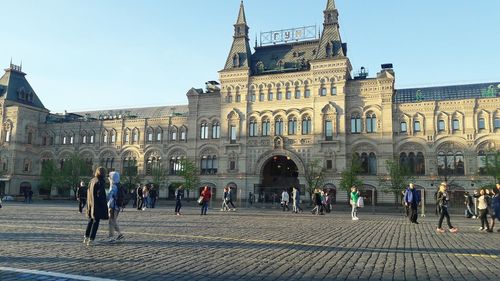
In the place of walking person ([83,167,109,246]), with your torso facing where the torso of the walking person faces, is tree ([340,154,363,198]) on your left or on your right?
on your right

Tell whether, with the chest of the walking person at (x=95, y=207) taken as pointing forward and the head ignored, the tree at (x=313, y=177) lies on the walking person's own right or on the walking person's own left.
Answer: on the walking person's own left

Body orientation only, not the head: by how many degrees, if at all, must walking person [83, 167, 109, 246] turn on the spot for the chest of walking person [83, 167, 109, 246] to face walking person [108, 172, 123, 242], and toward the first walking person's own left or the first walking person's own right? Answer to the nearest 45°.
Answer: approximately 45° to the first walking person's own left

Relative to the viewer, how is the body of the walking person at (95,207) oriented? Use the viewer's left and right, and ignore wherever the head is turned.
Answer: facing to the right of the viewer
